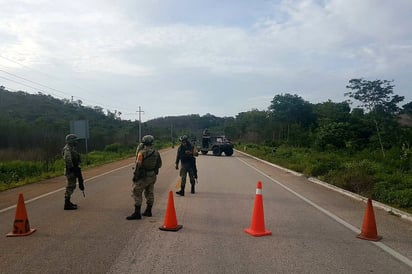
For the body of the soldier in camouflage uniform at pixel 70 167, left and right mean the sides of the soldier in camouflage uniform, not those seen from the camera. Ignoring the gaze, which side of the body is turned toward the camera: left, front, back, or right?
right

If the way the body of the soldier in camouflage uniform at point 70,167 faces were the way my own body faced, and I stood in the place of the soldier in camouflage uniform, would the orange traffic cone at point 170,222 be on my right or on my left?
on my right

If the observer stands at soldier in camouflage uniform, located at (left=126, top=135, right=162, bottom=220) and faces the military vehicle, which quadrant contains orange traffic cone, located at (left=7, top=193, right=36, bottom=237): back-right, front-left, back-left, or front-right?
back-left

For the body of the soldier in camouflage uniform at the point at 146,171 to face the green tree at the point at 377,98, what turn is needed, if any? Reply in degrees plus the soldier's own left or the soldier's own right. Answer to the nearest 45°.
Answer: approximately 90° to the soldier's own right
